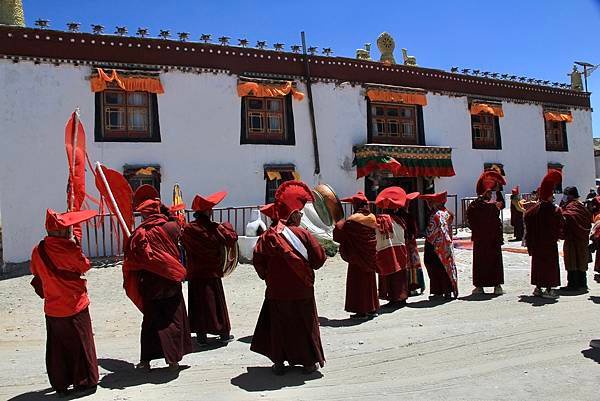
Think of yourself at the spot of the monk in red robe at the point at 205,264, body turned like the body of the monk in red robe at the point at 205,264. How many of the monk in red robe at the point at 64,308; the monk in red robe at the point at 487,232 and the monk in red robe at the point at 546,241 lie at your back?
1

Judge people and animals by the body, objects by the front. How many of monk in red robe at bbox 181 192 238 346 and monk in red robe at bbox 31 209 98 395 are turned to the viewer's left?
0

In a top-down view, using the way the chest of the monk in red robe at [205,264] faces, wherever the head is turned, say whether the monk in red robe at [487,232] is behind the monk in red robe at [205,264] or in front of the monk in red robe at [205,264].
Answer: in front

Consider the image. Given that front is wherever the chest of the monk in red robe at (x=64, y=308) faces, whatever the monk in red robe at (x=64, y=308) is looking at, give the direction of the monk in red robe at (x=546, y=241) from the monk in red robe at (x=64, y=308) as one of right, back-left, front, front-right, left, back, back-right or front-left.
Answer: front-right

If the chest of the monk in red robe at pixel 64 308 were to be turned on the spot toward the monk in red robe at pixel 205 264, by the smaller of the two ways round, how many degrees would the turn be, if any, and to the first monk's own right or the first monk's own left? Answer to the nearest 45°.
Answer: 0° — they already face them

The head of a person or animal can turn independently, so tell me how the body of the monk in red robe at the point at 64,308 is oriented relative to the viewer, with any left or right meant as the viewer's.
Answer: facing away from the viewer and to the right of the viewer

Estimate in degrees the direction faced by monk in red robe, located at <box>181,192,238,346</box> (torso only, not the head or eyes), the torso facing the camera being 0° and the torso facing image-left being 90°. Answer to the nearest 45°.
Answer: approximately 225°

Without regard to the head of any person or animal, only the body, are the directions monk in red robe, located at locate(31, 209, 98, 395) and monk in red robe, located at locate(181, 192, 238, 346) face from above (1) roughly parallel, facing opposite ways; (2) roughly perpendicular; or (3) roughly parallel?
roughly parallel

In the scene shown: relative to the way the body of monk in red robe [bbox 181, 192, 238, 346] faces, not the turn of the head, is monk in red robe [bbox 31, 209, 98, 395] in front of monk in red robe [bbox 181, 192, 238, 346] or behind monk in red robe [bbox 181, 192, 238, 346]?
behind

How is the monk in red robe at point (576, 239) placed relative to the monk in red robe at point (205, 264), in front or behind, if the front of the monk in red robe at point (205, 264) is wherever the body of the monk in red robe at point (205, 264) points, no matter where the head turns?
in front

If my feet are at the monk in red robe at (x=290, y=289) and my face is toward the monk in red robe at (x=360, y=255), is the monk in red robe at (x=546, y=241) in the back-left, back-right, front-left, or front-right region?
front-right

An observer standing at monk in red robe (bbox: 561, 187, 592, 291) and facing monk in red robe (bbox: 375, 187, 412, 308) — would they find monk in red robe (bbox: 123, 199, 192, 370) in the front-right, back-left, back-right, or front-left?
front-left

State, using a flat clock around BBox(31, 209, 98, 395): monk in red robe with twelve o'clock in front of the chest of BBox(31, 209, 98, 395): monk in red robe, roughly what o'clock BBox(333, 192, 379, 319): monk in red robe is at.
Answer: BBox(333, 192, 379, 319): monk in red robe is roughly at 1 o'clock from BBox(31, 209, 98, 395): monk in red robe.

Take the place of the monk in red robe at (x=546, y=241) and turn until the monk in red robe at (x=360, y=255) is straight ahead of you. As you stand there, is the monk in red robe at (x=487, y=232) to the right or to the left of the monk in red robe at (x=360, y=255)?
right
